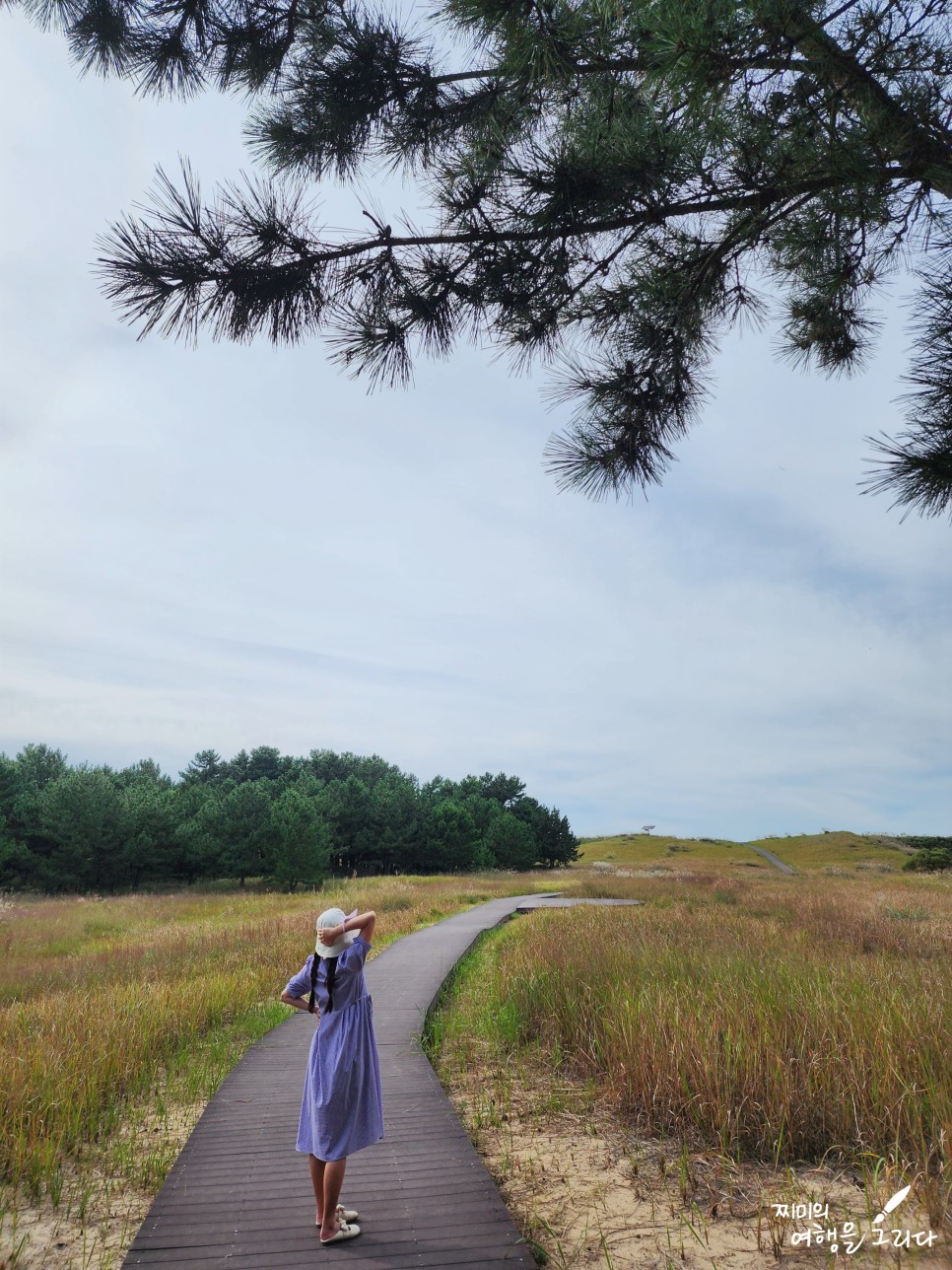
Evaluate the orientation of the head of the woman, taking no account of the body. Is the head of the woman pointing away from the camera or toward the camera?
away from the camera

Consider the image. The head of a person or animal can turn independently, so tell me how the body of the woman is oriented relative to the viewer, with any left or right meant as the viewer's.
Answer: facing away from the viewer and to the right of the viewer
